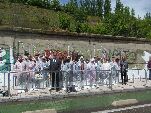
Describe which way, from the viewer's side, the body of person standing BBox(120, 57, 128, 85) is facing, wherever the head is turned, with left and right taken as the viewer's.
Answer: facing the viewer

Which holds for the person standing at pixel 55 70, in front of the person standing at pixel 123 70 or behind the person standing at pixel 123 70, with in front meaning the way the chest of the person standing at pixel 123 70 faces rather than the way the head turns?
in front

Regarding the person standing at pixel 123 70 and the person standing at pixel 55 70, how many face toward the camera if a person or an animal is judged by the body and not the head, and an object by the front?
2

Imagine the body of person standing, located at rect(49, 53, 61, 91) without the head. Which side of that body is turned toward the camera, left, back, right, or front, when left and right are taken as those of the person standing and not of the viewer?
front

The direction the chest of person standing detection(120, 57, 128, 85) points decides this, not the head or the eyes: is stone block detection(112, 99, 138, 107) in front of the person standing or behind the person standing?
in front

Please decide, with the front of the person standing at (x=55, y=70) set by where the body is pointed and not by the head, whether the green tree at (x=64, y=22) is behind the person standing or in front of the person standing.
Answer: behind

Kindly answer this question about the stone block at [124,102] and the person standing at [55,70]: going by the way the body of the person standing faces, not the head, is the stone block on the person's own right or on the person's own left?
on the person's own left

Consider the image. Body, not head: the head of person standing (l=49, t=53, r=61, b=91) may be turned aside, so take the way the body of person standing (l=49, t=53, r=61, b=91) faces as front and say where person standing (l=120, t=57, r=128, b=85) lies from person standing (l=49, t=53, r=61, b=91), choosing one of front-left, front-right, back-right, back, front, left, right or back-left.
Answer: back-left
